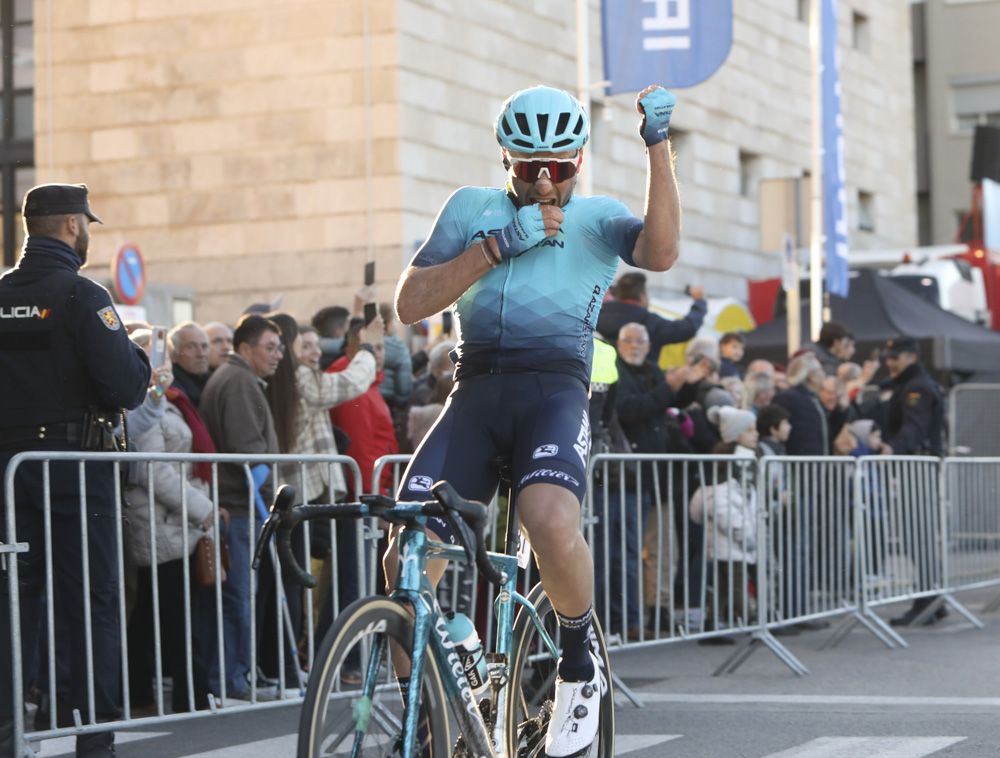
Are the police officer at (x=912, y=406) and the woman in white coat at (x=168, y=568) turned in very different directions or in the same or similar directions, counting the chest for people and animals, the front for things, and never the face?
very different directions

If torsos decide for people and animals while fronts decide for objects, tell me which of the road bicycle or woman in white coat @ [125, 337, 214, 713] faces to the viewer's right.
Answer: the woman in white coat

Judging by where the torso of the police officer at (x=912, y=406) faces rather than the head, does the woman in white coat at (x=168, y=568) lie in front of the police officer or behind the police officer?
in front

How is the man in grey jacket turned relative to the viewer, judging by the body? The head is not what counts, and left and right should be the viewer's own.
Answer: facing to the right of the viewer

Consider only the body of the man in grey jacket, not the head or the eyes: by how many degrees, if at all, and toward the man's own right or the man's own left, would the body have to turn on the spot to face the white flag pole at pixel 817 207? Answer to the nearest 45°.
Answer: approximately 45° to the man's own left

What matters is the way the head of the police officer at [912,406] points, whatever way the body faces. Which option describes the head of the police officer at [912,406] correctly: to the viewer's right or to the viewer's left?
to the viewer's left

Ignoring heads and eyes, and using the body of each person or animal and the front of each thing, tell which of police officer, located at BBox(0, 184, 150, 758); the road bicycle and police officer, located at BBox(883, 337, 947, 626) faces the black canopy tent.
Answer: police officer, located at BBox(0, 184, 150, 758)

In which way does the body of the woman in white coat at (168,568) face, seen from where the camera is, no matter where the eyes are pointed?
to the viewer's right
